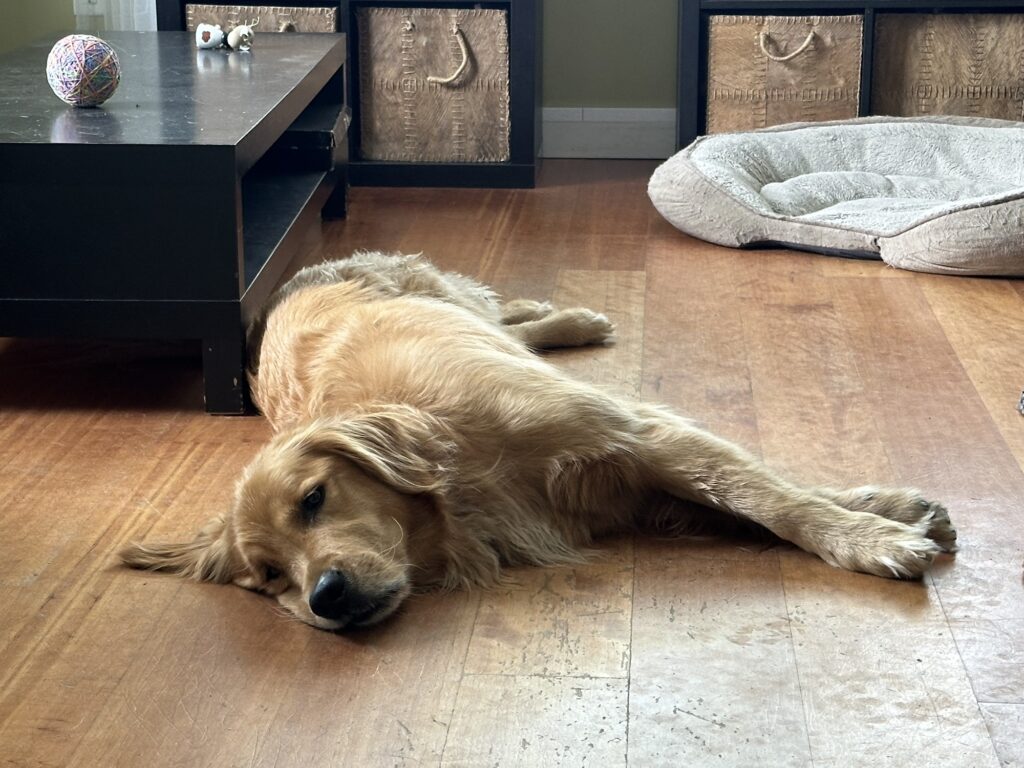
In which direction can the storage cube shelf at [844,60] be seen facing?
toward the camera

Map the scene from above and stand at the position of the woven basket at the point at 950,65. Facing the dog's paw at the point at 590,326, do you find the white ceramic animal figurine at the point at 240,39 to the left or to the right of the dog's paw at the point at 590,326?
right

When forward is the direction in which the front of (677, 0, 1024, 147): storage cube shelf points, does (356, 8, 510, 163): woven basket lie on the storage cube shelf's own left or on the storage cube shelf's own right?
on the storage cube shelf's own right

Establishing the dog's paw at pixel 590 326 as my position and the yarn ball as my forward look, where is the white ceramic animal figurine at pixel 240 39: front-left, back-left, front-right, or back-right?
front-right

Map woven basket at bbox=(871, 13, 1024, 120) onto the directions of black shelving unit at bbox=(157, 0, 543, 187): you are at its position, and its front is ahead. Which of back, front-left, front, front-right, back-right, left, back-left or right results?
left

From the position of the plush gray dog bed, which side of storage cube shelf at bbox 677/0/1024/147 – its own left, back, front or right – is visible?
front

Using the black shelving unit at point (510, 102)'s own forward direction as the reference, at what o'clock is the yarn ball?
The yarn ball is roughly at 1 o'clock from the black shelving unit.

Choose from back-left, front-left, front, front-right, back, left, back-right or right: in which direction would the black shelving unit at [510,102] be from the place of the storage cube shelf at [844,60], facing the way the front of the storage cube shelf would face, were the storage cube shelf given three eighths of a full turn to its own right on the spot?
front-left

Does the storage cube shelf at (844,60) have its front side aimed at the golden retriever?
yes

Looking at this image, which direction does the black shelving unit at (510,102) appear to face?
toward the camera

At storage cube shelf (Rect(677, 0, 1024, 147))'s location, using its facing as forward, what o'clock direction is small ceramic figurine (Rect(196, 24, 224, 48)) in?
The small ceramic figurine is roughly at 2 o'clock from the storage cube shelf.

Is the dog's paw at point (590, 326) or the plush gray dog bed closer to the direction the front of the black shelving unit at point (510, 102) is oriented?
the dog's paw

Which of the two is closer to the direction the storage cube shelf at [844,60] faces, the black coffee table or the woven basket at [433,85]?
the black coffee table
